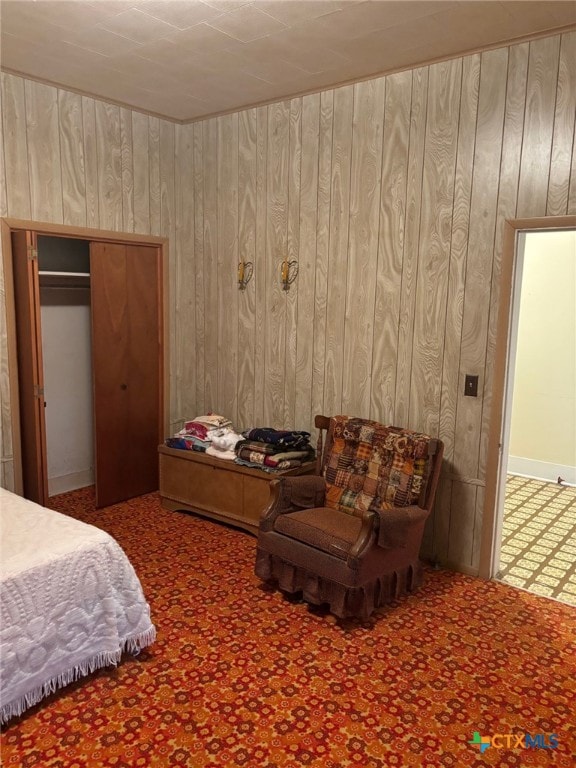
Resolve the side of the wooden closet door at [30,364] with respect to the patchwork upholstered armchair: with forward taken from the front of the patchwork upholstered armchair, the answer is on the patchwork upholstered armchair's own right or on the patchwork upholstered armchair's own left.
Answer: on the patchwork upholstered armchair's own right

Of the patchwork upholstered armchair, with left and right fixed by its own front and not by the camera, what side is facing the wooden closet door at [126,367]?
right

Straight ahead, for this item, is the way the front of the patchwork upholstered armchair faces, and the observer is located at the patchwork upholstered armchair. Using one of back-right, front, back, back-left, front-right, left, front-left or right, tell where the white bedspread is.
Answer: front

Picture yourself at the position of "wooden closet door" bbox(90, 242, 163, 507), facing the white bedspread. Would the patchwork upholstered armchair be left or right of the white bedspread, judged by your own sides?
left

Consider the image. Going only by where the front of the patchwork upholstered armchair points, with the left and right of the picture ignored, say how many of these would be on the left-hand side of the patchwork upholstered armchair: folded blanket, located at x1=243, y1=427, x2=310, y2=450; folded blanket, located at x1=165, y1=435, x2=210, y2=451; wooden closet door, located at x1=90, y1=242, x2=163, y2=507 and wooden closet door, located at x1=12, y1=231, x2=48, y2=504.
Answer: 0

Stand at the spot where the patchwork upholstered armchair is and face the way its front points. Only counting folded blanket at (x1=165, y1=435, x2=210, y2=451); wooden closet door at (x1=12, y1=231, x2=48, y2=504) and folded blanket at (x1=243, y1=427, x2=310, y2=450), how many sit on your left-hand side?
0

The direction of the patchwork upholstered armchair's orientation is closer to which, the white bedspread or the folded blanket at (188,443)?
the white bedspread

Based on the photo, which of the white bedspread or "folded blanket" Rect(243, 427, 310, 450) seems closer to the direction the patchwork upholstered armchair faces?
the white bedspread

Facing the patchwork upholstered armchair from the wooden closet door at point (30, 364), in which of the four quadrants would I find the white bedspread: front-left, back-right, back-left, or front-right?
front-right

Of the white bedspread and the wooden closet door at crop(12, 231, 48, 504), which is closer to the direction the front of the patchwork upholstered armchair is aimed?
the white bedspread

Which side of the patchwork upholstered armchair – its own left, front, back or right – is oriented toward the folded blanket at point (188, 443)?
right

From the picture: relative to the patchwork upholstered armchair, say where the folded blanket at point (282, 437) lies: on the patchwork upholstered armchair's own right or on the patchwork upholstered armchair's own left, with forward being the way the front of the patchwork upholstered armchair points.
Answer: on the patchwork upholstered armchair's own right
